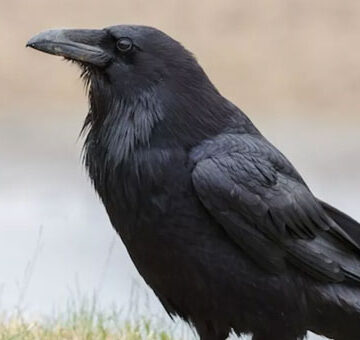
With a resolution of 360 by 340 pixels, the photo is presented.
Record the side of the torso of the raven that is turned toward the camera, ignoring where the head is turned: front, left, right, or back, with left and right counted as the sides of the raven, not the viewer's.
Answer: left
